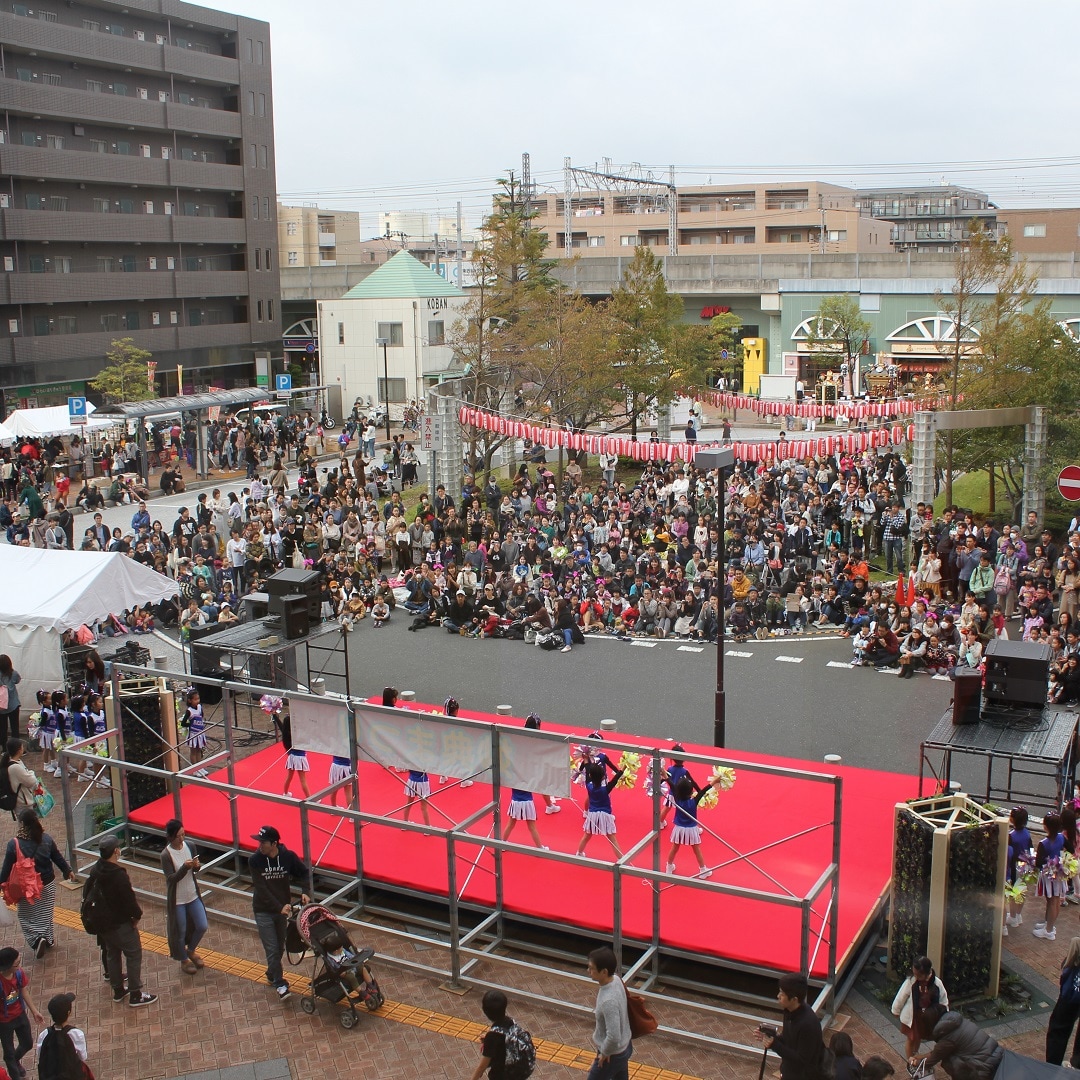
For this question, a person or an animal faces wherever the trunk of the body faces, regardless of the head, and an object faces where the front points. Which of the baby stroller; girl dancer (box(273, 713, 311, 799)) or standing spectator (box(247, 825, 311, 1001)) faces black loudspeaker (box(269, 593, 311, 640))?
the girl dancer

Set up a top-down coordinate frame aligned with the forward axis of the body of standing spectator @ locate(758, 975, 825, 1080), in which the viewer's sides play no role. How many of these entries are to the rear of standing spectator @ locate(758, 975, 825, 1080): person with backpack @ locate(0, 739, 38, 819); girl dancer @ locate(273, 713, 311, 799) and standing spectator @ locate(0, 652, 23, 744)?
0

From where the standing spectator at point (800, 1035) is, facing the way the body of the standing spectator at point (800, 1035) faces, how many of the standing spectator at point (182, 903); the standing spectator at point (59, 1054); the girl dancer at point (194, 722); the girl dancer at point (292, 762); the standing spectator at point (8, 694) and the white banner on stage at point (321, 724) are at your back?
0

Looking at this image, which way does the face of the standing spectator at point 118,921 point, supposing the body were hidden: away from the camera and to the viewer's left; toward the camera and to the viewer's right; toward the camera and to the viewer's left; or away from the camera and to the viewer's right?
away from the camera and to the viewer's right

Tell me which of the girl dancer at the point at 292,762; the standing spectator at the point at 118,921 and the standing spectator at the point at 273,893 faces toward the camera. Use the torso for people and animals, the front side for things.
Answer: the standing spectator at the point at 273,893

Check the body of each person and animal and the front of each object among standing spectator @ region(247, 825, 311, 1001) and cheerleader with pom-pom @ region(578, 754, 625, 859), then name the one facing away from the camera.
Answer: the cheerleader with pom-pom

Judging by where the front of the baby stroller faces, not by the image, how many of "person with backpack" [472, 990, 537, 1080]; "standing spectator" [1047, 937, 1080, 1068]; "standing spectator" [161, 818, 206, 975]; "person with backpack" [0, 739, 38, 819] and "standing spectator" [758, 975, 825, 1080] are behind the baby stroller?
2

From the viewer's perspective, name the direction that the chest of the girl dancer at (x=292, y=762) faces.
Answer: away from the camera

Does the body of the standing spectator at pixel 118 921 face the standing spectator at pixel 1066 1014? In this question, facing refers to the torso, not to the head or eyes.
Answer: no

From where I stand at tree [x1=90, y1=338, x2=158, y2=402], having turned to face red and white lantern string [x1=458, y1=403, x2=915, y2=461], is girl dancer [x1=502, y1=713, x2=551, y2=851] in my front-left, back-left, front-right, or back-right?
front-right

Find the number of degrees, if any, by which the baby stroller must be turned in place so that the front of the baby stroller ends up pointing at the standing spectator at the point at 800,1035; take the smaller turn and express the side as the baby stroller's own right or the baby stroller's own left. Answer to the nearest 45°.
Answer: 0° — it already faces them

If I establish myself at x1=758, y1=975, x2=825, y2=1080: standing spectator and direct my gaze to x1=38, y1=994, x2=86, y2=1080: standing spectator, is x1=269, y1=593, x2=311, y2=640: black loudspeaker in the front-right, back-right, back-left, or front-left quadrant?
front-right

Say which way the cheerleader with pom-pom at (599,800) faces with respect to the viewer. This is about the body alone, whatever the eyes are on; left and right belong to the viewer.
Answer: facing away from the viewer
